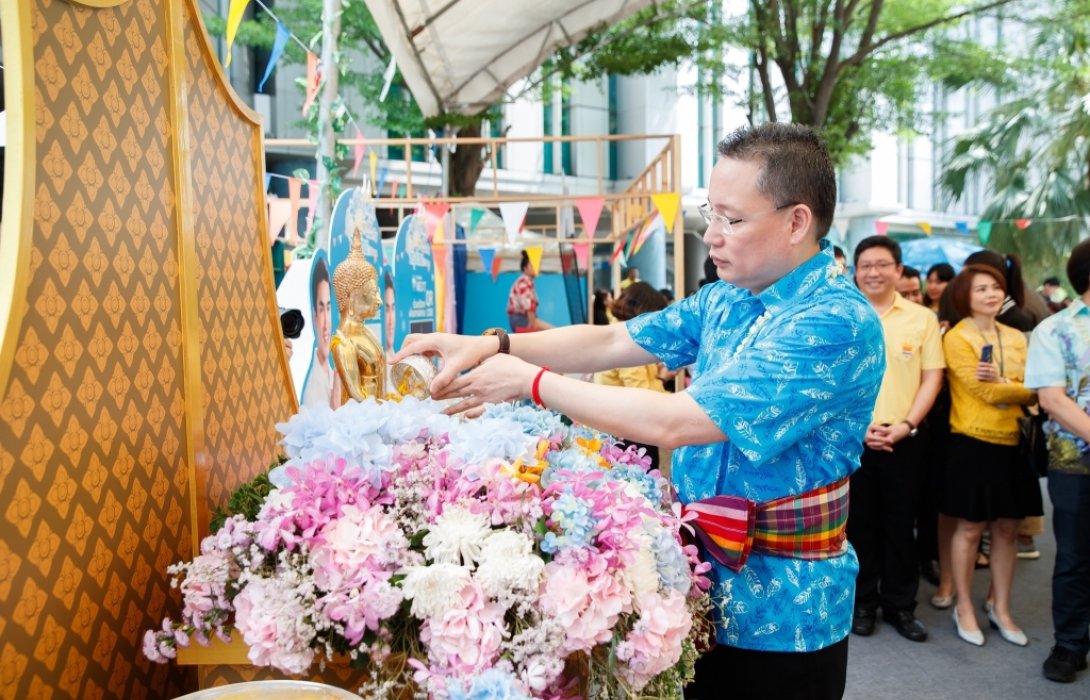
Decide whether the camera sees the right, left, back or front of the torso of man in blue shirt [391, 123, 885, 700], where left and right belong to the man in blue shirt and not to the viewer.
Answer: left

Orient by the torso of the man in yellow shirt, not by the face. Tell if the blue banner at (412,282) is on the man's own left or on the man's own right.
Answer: on the man's own right

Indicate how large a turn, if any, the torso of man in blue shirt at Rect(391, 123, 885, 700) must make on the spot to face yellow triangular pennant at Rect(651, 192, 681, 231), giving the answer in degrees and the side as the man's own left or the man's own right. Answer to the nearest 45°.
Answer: approximately 90° to the man's own right

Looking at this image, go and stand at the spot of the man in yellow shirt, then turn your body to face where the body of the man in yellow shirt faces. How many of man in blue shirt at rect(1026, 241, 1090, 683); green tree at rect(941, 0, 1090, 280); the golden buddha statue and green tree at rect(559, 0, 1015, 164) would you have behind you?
2

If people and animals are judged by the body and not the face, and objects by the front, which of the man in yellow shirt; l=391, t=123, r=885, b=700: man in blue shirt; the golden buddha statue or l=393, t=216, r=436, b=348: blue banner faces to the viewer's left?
the man in blue shirt
